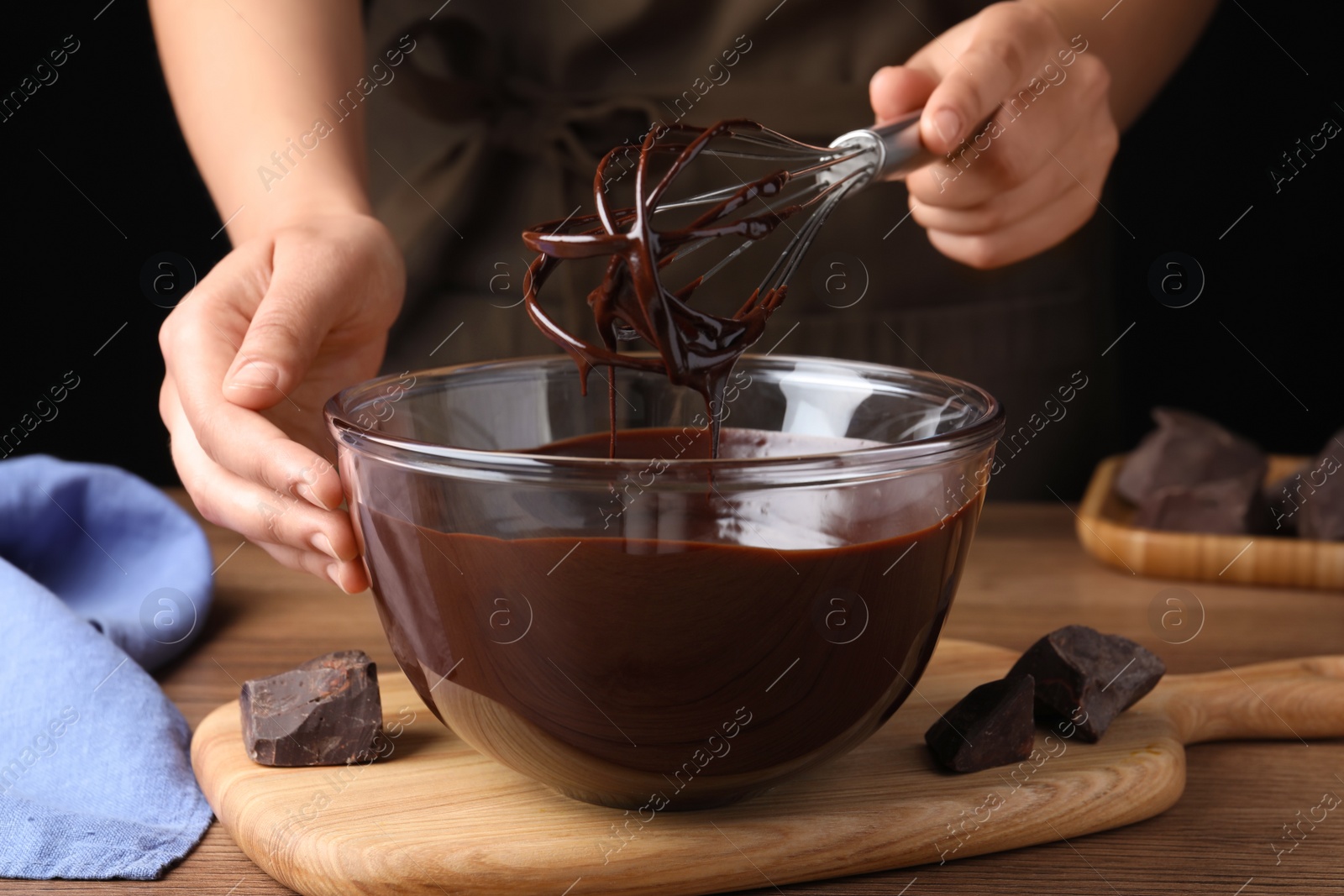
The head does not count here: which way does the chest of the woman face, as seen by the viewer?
toward the camera

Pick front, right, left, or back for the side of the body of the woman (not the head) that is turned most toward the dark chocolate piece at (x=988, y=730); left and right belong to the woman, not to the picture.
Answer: front

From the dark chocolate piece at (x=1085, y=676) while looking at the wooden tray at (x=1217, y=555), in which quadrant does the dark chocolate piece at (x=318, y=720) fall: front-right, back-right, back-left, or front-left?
back-left

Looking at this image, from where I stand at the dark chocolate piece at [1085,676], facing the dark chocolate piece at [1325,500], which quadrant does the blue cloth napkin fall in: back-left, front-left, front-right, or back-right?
back-left

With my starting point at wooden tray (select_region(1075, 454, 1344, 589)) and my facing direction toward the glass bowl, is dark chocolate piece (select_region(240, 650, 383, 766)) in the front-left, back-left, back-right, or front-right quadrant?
front-right

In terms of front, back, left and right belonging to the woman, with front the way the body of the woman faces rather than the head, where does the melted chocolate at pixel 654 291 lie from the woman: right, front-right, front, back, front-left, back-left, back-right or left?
front

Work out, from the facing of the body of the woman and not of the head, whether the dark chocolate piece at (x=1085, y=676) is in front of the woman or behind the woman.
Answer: in front

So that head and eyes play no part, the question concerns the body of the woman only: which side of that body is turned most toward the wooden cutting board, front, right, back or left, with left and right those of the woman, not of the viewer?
front

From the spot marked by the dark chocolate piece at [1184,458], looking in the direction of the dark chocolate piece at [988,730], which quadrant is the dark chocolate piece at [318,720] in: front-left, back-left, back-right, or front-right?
front-right
